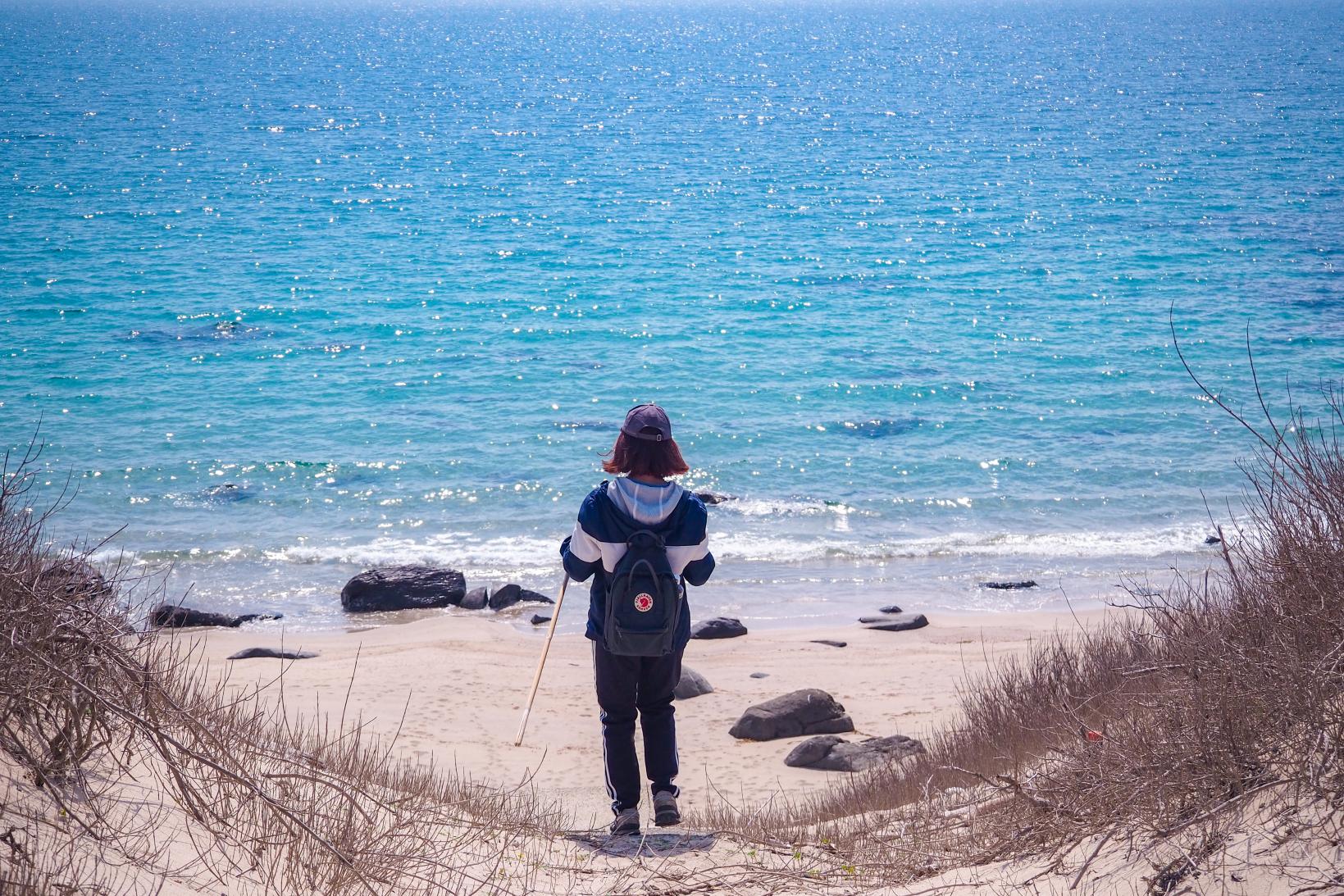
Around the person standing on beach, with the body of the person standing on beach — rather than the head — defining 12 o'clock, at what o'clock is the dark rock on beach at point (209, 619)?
The dark rock on beach is roughly at 11 o'clock from the person standing on beach.

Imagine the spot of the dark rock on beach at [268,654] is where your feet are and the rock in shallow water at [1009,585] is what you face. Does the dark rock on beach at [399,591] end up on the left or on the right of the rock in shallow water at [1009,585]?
left

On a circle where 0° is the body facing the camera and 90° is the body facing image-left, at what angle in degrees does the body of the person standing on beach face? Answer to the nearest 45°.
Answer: approximately 180°

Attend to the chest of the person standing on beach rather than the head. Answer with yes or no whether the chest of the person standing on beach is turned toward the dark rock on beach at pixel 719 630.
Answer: yes

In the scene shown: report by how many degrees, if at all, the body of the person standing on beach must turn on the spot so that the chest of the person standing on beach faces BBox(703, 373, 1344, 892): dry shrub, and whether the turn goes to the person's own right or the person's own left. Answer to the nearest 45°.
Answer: approximately 90° to the person's own right

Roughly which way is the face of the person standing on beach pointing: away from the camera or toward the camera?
away from the camera

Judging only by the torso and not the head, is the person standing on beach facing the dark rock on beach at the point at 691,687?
yes

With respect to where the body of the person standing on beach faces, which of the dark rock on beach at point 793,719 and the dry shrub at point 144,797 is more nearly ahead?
the dark rock on beach

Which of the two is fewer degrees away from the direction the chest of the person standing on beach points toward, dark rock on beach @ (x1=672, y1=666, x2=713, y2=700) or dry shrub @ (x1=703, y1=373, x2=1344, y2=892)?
the dark rock on beach

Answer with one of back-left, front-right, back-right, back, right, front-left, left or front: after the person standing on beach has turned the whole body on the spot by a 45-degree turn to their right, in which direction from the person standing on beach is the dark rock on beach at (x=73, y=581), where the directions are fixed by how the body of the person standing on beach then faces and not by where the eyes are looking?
back-left

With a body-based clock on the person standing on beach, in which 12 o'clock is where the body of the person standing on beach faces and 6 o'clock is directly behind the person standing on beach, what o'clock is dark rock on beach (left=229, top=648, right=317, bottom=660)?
The dark rock on beach is roughly at 11 o'clock from the person standing on beach.

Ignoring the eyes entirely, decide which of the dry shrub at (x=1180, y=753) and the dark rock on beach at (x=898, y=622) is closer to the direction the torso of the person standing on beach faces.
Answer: the dark rock on beach
